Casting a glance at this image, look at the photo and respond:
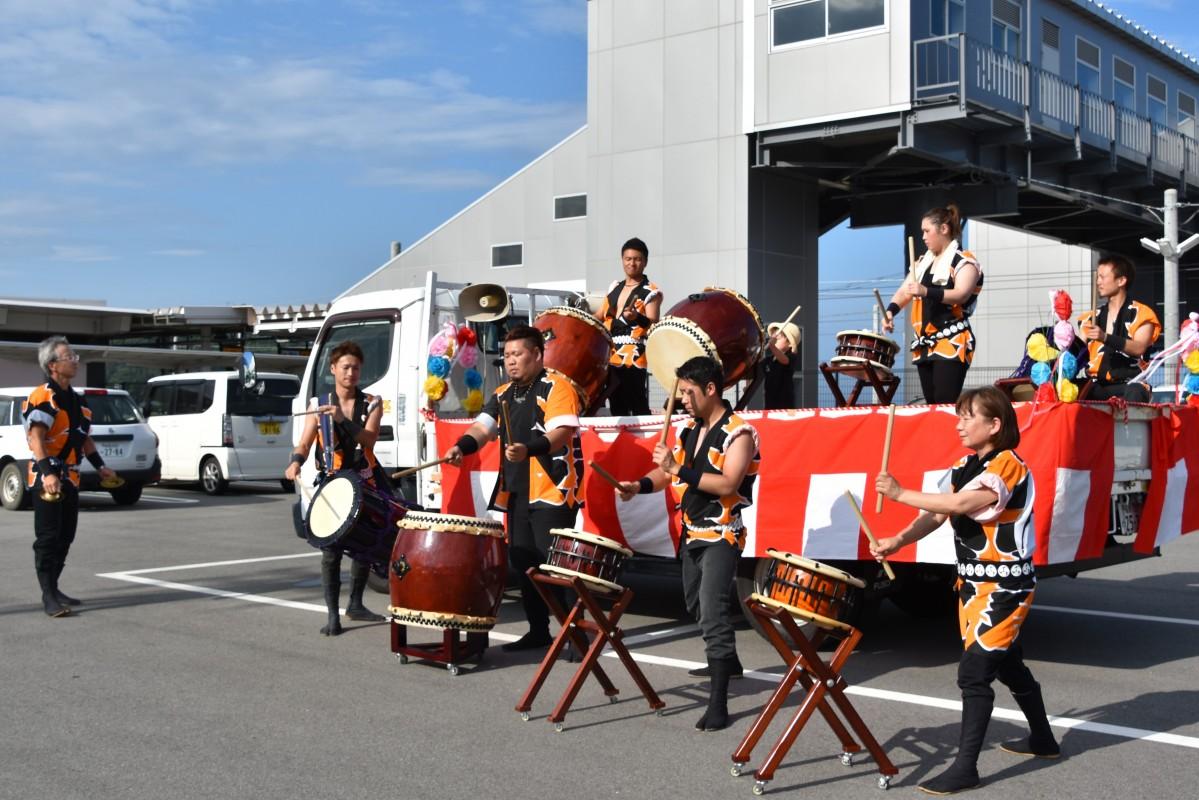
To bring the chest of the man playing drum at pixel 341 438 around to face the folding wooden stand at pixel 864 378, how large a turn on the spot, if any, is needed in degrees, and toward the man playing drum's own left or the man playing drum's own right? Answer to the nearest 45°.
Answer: approximately 90° to the man playing drum's own left

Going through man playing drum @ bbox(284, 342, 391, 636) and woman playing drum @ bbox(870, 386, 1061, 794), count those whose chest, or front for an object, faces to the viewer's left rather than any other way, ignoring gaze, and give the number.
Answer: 1

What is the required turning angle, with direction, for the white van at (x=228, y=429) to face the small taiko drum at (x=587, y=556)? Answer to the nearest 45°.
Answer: approximately 135° to its left

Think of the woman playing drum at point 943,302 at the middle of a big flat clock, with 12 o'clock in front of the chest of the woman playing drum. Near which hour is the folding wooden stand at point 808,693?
The folding wooden stand is roughly at 11 o'clock from the woman playing drum.

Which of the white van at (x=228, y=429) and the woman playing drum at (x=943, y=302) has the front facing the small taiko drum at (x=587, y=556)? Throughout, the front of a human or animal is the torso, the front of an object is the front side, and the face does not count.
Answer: the woman playing drum

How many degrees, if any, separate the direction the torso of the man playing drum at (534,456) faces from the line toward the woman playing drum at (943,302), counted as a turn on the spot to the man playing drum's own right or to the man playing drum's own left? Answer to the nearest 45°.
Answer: approximately 135° to the man playing drum's own left

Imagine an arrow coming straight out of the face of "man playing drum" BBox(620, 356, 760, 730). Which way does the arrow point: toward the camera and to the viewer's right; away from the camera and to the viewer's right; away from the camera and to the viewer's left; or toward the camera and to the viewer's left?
toward the camera and to the viewer's left

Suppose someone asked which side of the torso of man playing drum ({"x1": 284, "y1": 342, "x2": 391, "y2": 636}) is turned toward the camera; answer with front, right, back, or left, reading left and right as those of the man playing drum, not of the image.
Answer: front

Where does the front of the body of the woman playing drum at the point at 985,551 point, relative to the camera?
to the viewer's left

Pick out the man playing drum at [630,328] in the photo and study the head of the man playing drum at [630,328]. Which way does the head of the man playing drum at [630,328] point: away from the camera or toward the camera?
toward the camera

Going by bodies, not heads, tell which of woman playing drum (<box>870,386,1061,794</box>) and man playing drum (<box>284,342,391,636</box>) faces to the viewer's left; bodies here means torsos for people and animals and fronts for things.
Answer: the woman playing drum

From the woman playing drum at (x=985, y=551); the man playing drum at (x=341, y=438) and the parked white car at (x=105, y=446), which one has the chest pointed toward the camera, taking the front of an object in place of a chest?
the man playing drum

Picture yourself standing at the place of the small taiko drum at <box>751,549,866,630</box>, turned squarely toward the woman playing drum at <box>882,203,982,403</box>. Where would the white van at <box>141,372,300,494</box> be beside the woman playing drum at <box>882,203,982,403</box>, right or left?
left

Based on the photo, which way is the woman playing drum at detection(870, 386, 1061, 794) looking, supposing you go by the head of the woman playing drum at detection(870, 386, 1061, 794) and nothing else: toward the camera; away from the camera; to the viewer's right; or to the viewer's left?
to the viewer's left

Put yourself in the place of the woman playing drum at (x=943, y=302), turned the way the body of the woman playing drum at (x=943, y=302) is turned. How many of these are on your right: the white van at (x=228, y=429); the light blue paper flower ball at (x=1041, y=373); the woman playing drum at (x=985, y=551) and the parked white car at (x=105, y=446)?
2

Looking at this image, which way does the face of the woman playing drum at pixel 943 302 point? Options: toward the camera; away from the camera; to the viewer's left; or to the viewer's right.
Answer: to the viewer's left

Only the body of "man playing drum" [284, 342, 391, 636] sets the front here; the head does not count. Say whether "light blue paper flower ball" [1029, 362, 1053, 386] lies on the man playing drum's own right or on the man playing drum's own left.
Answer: on the man playing drum's own left

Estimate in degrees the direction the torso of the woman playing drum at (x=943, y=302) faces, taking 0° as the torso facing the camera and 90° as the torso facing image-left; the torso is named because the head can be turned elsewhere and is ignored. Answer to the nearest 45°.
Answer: approximately 45°

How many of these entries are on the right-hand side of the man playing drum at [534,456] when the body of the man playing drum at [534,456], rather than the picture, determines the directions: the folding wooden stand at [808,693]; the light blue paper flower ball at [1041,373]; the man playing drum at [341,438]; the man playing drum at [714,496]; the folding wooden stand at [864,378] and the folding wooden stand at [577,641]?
1

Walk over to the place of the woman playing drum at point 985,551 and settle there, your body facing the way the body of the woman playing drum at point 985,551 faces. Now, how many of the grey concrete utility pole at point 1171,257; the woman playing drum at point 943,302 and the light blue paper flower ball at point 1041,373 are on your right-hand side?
3
